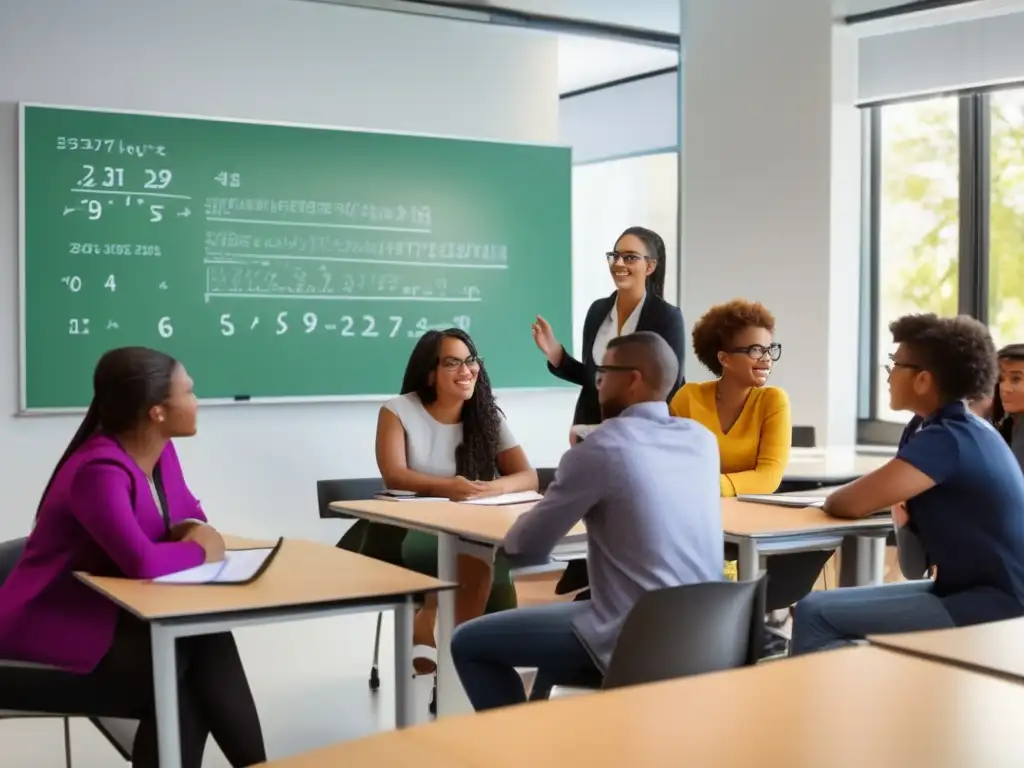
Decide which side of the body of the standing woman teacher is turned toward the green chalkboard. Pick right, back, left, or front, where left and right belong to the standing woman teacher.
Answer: right

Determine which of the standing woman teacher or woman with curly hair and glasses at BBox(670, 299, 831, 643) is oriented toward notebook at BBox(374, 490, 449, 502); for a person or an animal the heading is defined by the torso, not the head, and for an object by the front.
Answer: the standing woman teacher

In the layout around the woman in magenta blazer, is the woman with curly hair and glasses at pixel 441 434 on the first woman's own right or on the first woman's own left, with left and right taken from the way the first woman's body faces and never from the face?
on the first woman's own left

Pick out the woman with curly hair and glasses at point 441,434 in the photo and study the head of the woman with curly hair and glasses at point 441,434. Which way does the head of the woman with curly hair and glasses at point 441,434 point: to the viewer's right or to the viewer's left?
to the viewer's right

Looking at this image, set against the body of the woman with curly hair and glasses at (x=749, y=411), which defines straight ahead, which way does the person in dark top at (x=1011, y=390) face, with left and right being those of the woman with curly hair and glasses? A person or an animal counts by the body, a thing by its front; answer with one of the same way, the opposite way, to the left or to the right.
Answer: to the right

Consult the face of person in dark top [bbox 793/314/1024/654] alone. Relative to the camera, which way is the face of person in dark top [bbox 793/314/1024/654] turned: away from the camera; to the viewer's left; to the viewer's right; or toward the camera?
to the viewer's left

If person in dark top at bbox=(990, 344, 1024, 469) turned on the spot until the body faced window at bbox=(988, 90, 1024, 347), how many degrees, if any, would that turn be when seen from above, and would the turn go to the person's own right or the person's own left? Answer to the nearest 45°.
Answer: approximately 135° to the person's own right

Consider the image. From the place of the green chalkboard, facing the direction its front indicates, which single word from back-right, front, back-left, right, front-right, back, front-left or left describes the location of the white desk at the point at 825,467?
front

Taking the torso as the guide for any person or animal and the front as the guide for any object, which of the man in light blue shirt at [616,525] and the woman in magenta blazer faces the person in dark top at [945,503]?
the woman in magenta blazer

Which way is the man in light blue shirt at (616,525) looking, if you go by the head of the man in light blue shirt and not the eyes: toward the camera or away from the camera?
away from the camera

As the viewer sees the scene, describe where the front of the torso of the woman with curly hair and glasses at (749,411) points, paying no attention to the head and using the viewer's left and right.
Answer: facing the viewer and to the right of the viewer

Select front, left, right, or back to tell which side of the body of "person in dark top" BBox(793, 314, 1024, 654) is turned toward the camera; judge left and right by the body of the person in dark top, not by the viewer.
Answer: left

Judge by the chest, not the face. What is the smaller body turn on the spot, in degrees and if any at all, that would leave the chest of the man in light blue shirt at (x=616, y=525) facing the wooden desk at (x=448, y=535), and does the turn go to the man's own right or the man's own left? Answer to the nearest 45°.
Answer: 0° — they already face it

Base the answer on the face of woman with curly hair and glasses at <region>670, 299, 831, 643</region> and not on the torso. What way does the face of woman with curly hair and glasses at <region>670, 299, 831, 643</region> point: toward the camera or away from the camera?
toward the camera
